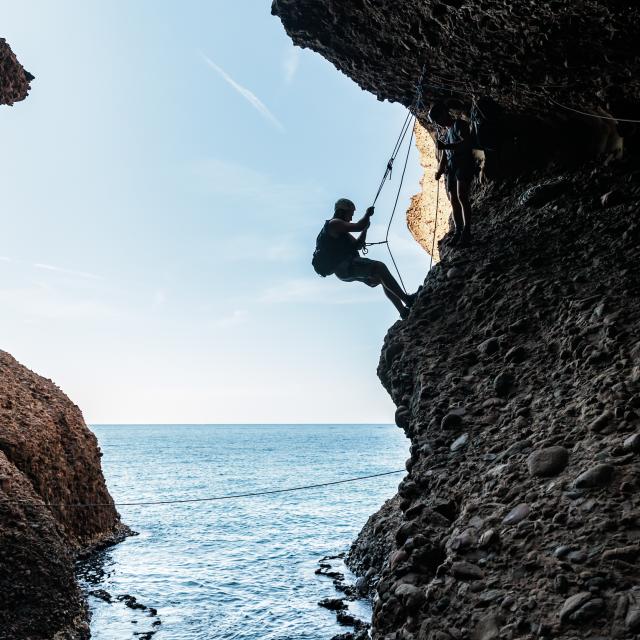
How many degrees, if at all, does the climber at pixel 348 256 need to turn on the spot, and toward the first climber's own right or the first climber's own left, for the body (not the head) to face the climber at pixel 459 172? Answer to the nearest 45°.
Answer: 0° — they already face them

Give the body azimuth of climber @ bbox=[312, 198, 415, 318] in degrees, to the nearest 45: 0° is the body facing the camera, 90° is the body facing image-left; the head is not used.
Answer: approximately 270°

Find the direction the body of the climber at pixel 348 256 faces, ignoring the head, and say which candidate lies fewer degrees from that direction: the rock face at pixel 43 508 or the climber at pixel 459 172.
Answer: the climber

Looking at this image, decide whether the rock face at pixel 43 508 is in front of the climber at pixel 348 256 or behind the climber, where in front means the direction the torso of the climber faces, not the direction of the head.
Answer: behind

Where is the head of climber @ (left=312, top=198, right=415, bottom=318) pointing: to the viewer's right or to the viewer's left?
to the viewer's right
